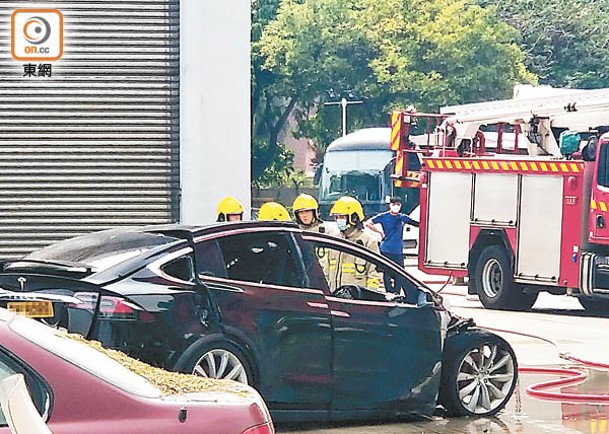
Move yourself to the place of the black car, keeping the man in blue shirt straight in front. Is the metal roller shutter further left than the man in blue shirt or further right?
left

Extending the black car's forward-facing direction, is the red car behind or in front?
behind

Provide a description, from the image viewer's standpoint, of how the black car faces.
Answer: facing away from the viewer and to the right of the viewer

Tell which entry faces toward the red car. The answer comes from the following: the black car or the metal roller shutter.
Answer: the metal roller shutter
